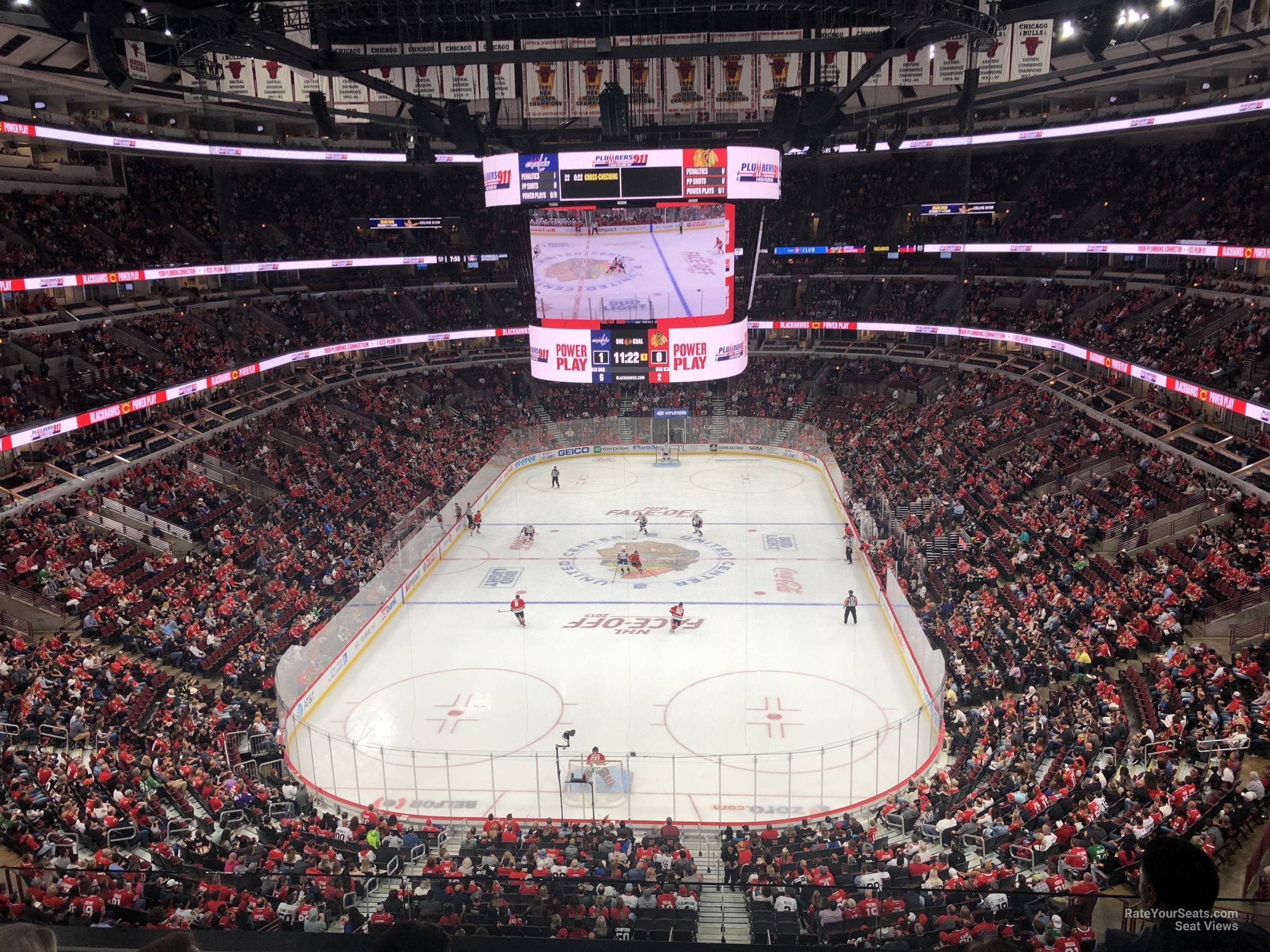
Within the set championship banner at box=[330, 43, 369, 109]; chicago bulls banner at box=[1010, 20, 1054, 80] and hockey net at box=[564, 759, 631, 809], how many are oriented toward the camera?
2

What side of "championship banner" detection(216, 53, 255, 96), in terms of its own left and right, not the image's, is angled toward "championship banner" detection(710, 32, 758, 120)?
left

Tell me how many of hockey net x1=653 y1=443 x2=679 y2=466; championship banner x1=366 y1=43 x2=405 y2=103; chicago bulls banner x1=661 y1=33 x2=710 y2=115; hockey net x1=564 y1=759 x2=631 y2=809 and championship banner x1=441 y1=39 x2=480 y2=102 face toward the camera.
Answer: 4

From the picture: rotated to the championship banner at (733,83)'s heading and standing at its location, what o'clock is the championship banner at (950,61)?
the championship banner at (950,61) is roughly at 10 o'clock from the championship banner at (733,83).

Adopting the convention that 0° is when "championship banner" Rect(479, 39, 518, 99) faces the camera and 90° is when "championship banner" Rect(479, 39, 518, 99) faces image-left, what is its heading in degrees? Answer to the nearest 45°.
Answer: approximately 0°
